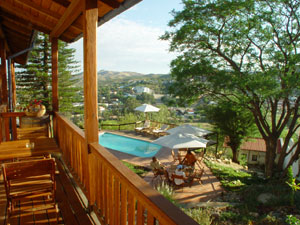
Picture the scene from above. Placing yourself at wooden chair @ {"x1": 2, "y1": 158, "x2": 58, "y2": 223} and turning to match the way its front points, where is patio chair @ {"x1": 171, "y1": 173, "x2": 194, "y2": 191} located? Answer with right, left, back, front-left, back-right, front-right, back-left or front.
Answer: front-right

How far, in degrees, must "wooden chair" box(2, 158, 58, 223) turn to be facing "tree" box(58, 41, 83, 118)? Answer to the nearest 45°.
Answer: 0° — it already faces it

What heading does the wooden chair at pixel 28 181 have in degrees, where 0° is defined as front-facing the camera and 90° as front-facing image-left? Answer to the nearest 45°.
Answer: approximately 180°

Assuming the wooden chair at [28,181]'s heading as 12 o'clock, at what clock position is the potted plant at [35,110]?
The potted plant is roughly at 12 o'clock from the wooden chair.

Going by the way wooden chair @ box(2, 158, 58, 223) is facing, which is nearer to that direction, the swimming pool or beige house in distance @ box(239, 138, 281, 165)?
the swimming pool

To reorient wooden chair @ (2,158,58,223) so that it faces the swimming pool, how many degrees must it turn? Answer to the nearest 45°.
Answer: approximately 45° to its right

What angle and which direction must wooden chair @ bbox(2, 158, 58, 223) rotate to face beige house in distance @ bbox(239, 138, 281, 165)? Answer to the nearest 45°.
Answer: approximately 45° to its right

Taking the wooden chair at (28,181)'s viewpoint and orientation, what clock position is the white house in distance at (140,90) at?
The white house in distance is roughly at 1 o'clock from the wooden chair.

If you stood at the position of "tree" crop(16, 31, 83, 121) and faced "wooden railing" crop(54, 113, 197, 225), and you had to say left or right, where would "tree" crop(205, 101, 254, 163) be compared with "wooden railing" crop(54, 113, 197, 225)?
left

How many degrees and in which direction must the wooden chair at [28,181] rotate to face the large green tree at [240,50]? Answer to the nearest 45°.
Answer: approximately 45° to its right

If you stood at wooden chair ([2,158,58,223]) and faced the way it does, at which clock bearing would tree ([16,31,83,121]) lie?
The tree is roughly at 12 o'clock from the wooden chair.
